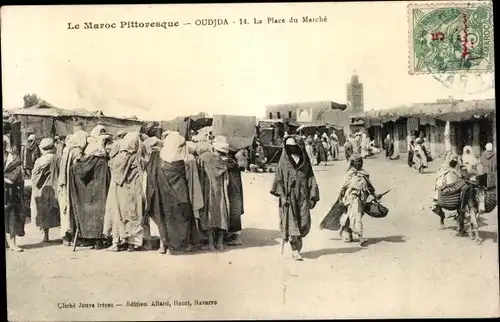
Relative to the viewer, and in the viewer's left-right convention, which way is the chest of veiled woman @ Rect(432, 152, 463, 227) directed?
facing the viewer and to the right of the viewer

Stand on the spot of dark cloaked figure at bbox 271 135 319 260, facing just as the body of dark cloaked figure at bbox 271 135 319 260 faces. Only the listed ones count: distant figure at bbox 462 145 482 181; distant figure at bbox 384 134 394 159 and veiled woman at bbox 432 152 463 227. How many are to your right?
0

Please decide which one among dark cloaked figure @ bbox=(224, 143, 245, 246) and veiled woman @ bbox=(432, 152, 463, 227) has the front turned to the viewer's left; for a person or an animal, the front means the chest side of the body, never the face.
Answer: the dark cloaked figure

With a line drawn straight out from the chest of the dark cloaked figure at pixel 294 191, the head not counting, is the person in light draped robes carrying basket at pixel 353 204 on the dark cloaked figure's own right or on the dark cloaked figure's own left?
on the dark cloaked figure's own left

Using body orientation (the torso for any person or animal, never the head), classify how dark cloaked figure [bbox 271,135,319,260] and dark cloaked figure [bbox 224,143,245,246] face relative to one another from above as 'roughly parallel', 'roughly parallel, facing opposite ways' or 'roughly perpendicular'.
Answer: roughly perpendicular

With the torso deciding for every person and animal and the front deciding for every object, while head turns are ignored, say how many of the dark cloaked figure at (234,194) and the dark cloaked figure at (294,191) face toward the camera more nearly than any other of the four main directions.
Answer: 1

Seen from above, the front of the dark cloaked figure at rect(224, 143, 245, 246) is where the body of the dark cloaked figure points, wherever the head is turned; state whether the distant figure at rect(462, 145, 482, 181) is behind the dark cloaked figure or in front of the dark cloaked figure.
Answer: behind

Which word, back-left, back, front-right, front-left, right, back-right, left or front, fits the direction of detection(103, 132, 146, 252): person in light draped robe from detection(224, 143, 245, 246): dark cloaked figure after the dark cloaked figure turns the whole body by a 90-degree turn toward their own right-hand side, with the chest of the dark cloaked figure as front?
left

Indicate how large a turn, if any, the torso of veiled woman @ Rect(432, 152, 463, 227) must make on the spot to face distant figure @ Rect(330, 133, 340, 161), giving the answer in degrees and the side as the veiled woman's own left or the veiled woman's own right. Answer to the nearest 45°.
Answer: approximately 135° to the veiled woman's own right

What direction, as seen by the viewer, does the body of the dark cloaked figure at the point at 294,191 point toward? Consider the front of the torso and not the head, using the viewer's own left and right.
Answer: facing the viewer

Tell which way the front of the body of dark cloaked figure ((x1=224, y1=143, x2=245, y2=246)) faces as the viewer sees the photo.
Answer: to the viewer's left

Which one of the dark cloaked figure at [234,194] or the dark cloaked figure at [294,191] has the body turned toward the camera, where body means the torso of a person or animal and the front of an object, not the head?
the dark cloaked figure at [294,191]
